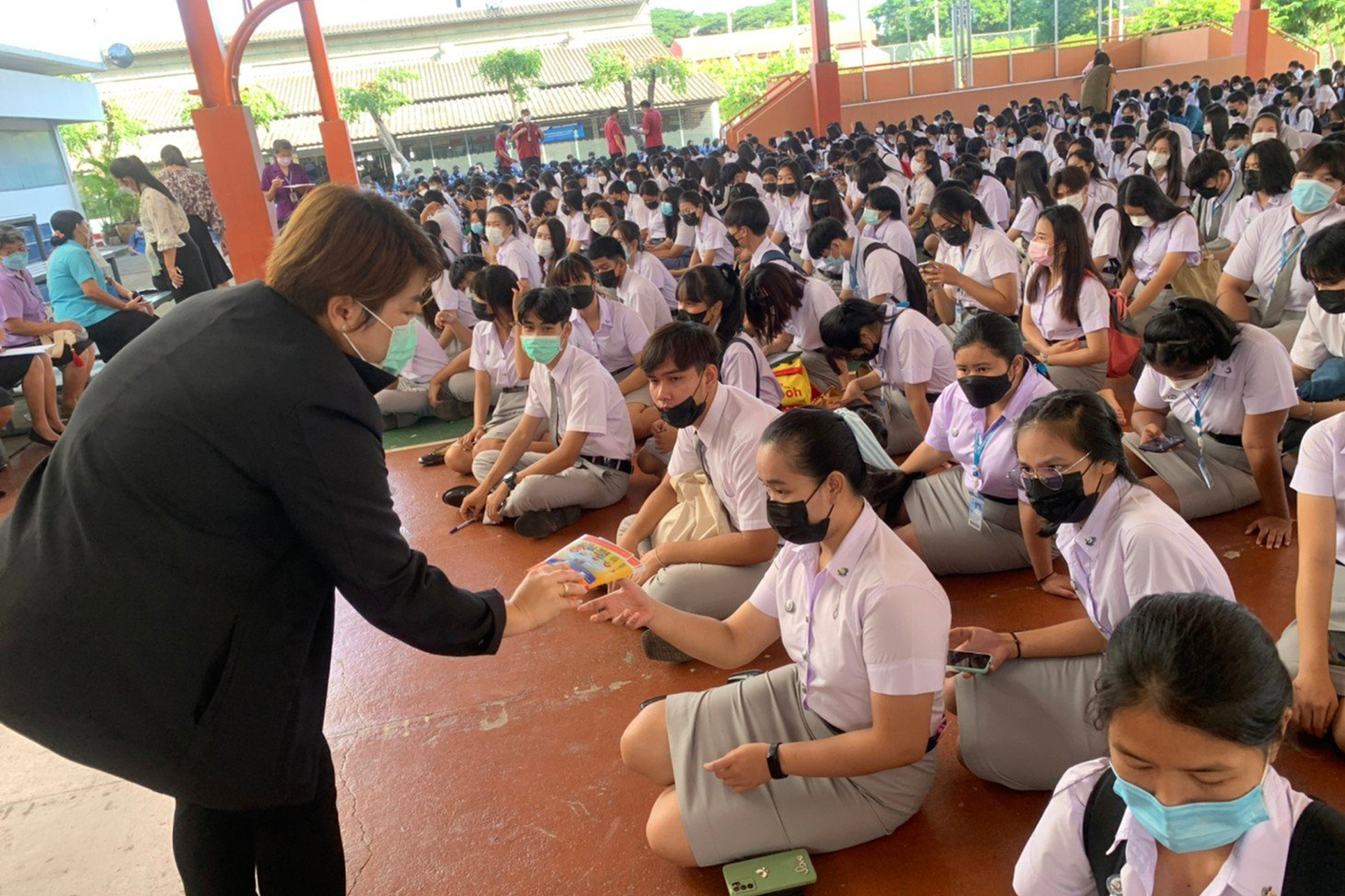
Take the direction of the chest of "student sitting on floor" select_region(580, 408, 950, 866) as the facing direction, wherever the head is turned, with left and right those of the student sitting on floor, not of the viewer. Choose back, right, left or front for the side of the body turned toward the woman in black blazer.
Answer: front

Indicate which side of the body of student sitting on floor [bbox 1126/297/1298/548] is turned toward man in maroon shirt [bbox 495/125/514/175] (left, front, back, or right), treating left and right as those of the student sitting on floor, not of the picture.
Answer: right

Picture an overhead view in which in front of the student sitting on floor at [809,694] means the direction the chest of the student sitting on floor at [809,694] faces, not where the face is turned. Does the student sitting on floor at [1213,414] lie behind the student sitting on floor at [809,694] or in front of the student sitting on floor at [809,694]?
behind

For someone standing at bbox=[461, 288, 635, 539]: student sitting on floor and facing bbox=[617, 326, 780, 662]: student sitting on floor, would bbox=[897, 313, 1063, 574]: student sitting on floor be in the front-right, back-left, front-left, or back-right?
front-left

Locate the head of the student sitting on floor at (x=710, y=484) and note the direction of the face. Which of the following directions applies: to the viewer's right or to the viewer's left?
to the viewer's left

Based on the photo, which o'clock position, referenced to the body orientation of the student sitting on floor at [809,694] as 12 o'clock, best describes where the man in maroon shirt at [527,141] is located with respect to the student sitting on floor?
The man in maroon shirt is roughly at 4 o'clock from the student sitting on floor.

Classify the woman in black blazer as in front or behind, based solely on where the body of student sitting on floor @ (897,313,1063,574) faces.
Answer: in front

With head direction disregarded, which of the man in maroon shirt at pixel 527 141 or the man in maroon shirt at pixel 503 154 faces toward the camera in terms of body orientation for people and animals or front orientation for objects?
the man in maroon shirt at pixel 527 141

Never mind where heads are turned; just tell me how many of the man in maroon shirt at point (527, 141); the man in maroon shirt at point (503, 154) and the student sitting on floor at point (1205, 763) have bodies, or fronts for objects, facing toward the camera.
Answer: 2

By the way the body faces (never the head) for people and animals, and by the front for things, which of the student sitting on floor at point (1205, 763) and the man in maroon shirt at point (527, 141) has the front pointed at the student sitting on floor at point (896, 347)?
the man in maroon shirt

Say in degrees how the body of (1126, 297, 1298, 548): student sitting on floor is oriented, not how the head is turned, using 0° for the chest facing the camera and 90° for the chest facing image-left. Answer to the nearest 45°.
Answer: approximately 45°

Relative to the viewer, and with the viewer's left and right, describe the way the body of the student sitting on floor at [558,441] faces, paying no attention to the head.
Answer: facing the viewer and to the left of the viewer

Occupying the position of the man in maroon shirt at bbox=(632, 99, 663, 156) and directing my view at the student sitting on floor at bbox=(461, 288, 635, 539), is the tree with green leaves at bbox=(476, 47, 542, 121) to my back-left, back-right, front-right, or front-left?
back-right

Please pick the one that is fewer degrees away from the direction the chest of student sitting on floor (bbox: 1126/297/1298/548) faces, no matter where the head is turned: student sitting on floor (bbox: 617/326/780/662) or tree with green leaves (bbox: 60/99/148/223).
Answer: the student sitting on floor

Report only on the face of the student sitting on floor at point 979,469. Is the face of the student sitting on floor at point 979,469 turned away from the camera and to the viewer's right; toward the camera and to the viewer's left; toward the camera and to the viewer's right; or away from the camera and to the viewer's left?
toward the camera and to the viewer's left

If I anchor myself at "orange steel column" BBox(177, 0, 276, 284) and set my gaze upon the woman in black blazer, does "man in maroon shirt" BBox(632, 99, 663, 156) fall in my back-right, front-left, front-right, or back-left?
back-left
